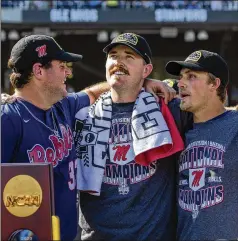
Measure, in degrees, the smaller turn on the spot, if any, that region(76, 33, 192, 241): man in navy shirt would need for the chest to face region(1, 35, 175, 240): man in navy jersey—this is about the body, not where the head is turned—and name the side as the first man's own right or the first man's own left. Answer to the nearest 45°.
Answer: approximately 90° to the first man's own right

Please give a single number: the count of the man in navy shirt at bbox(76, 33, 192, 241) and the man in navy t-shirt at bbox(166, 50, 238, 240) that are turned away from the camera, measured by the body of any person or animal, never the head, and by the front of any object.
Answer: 0

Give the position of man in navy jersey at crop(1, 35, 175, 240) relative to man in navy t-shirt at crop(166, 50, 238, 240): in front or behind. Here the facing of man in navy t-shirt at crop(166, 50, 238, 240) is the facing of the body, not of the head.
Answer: in front

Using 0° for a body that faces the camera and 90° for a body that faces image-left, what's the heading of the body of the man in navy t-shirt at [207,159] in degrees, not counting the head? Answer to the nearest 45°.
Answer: approximately 45°

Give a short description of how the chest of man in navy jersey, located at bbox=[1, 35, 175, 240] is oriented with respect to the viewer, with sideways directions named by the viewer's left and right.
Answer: facing the viewer and to the right of the viewer

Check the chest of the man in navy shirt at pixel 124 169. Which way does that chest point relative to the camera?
toward the camera

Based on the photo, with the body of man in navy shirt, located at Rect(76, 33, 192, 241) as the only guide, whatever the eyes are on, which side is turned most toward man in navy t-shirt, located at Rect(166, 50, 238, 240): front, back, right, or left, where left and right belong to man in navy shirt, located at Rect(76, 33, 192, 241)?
left

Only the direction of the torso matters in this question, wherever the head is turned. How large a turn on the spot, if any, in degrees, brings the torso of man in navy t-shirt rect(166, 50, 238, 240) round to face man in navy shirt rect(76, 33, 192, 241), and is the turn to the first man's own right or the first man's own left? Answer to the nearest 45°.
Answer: approximately 45° to the first man's own right

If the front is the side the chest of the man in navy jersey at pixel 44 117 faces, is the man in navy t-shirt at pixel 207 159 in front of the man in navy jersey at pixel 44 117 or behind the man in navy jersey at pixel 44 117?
in front

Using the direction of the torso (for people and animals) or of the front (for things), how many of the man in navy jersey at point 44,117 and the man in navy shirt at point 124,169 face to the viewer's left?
0
